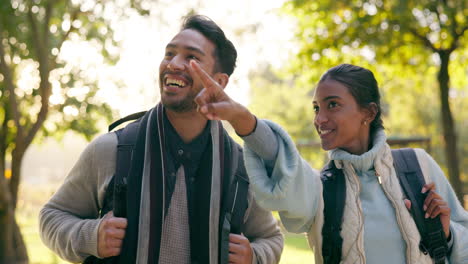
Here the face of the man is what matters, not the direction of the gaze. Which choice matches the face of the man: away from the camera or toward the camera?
toward the camera

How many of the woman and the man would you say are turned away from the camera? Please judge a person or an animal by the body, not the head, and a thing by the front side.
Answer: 0

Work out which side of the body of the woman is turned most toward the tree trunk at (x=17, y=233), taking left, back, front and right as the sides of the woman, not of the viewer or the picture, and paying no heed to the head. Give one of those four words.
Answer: right

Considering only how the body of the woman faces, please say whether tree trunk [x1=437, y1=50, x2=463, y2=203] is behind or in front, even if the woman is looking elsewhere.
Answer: behind

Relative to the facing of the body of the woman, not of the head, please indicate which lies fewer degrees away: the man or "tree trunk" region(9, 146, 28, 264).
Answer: the man

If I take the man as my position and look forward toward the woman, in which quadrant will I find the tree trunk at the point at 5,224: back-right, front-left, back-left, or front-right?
back-left

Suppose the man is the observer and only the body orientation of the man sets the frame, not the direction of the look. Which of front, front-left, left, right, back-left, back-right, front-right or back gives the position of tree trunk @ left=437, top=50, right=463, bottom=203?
back-left

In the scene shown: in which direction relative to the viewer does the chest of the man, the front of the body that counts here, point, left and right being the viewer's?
facing the viewer

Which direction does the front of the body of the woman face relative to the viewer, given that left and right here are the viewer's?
facing the viewer and to the left of the viewer

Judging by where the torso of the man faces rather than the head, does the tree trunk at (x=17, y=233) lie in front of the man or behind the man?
behind

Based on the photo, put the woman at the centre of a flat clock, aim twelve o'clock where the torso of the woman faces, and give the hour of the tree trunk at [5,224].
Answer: The tree trunk is roughly at 3 o'clock from the woman.

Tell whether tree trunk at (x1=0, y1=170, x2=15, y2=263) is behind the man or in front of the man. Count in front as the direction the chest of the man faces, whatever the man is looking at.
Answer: behind
